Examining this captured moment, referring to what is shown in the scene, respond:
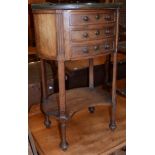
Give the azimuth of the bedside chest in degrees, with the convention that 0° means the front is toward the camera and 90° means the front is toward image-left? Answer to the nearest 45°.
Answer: approximately 315°
